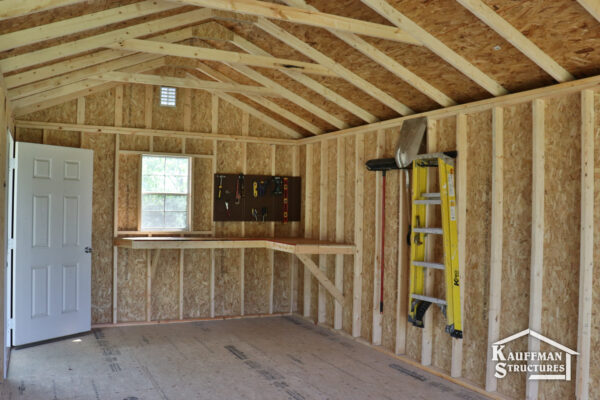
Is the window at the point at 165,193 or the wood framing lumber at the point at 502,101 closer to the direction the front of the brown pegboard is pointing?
the wood framing lumber

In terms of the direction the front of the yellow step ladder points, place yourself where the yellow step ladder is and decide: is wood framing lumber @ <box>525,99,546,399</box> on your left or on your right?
on your left

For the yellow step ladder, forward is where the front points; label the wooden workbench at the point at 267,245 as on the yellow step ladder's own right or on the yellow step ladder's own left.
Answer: on the yellow step ladder's own right

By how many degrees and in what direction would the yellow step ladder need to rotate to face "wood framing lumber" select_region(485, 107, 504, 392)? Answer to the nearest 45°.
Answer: approximately 90° to its left

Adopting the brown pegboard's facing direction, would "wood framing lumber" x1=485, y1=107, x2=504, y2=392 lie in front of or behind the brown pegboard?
in front

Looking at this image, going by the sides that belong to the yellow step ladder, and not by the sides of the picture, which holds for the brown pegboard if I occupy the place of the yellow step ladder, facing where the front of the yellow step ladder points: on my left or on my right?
on my right

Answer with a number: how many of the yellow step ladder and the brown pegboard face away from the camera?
0

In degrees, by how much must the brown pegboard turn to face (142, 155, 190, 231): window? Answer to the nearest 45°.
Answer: approximately 90° to its right

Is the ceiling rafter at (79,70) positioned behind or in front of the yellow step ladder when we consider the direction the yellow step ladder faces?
in front

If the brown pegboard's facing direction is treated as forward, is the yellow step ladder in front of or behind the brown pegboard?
in front

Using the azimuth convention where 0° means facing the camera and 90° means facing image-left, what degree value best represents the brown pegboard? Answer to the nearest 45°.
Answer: approximately 0°

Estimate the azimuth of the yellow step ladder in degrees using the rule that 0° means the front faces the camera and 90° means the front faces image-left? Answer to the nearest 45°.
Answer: approximately 45°
